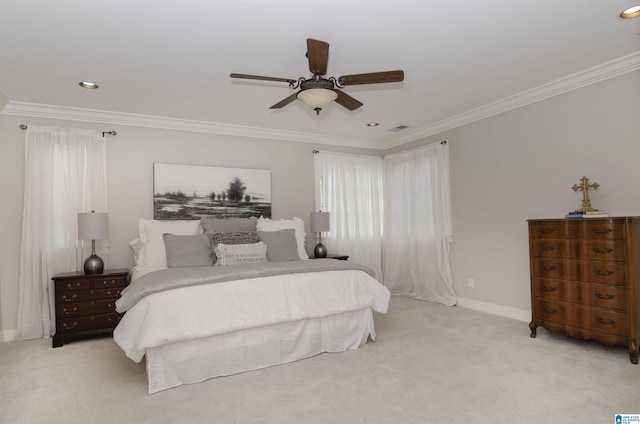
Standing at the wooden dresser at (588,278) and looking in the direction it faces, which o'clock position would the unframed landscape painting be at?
The unframed landscape painting is roughly at 1 o'clock from the wooden dresser.

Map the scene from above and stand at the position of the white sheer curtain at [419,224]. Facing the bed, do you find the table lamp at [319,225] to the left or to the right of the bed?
right

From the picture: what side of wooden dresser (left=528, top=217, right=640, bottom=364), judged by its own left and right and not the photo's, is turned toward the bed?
front

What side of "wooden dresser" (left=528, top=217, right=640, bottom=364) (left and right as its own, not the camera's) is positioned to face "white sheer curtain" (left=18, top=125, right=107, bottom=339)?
front

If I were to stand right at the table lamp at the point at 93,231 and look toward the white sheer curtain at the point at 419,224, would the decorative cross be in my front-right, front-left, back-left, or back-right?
front-right

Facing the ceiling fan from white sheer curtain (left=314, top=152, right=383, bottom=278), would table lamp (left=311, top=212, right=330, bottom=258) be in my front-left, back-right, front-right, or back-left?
front-right

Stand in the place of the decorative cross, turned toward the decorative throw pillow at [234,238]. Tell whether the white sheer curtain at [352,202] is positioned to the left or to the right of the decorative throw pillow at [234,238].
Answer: right

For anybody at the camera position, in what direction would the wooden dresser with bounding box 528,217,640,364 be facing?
facing the viewer and to the left of the viewer

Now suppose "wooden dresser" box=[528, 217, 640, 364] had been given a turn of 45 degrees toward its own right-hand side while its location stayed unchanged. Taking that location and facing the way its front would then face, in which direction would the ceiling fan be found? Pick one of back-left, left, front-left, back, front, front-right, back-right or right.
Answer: front-left
